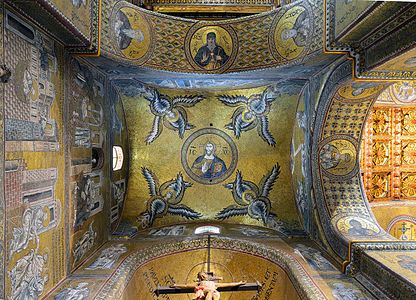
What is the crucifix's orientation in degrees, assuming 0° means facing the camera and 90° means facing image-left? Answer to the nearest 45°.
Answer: approximately 0°
